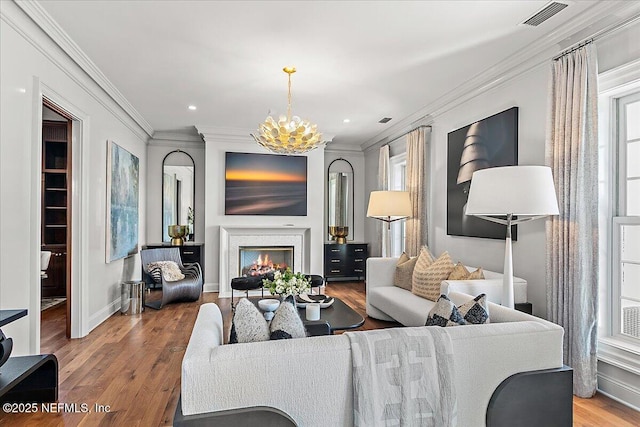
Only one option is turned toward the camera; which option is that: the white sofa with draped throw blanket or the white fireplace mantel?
the white fireplace mantel

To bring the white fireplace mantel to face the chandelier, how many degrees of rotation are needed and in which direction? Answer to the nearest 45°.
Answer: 0° — it already faces it

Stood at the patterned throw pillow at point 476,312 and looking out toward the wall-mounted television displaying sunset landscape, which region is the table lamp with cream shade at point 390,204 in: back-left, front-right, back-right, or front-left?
front-right

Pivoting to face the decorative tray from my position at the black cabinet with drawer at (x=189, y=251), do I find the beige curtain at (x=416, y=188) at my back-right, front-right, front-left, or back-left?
front-left

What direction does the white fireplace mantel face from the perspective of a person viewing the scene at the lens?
facing the viewer

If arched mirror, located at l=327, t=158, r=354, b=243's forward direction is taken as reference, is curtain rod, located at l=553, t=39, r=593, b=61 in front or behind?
in front

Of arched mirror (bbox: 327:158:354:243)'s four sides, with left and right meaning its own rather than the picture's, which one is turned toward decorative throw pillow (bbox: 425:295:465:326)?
front

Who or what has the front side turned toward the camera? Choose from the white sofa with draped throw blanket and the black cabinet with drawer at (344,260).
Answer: the black cabinet with drawer

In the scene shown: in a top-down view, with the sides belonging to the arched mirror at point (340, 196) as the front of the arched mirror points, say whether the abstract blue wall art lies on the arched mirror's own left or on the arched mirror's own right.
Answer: on the arched mirror's own right

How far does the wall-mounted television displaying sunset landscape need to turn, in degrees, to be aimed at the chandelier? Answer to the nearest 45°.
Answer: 0° — it already faces it

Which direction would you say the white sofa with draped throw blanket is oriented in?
away from the camera

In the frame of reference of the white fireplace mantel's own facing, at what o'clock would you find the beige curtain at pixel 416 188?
The beige curtain is roughly at 10 o'clock from the white fireplace mantel.

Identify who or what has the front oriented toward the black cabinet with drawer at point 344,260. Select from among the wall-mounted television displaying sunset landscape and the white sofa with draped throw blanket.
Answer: the white sofa with draped throw blanket

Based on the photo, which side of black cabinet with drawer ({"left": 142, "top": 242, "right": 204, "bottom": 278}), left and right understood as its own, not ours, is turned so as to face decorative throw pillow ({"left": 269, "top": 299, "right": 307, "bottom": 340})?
front

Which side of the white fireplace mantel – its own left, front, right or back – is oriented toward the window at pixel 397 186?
left

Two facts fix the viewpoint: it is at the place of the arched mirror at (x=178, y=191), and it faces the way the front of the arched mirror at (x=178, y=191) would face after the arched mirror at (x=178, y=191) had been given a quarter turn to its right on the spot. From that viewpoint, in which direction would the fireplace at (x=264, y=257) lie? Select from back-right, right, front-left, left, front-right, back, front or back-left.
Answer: back-left

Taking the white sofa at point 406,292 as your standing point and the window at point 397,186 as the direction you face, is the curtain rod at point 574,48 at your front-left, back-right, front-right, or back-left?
back-right

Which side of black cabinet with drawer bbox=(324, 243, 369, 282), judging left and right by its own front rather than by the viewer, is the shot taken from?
front

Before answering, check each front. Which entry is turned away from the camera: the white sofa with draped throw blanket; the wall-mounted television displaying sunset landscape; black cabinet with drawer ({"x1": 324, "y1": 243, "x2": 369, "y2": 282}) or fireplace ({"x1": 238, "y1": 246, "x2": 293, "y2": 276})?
the white sofa with draped throw blanket
